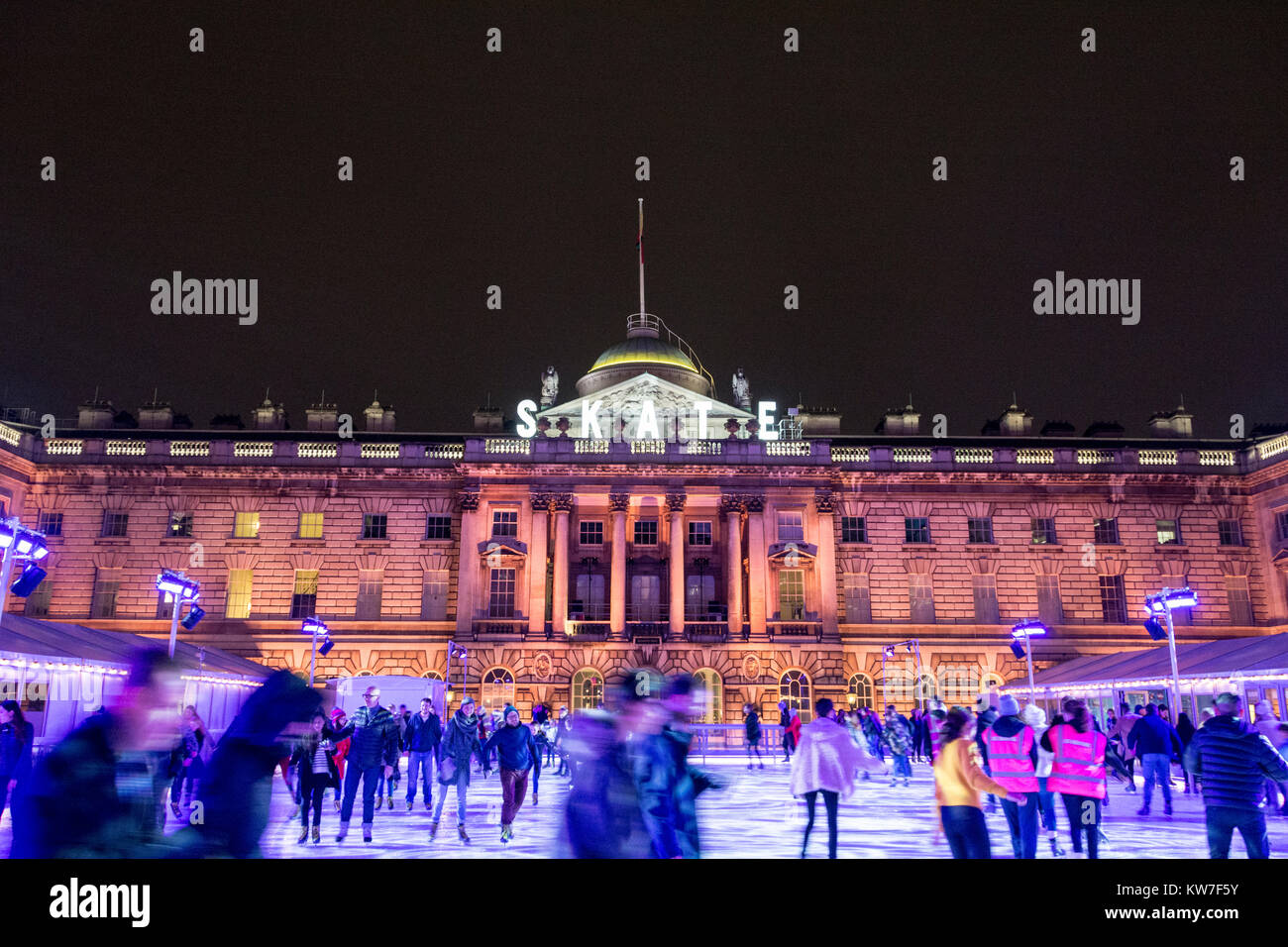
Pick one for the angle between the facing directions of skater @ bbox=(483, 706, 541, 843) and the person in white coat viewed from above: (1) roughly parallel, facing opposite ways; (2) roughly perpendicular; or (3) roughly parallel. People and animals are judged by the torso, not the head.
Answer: roughly parallel, facing opposite ways

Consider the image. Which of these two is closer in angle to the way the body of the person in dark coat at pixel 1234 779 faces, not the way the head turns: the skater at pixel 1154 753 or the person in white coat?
the skater

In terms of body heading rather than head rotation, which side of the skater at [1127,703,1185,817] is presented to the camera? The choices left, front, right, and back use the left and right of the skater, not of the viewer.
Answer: back

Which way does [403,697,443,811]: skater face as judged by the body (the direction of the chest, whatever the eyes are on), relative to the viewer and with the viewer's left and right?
facing the viewer

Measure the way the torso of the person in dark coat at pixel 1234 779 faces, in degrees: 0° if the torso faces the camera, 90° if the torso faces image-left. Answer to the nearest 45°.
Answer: approximately 180°

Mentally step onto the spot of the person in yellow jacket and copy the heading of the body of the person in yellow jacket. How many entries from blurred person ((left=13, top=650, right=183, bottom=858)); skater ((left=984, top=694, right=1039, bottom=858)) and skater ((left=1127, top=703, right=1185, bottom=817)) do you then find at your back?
1

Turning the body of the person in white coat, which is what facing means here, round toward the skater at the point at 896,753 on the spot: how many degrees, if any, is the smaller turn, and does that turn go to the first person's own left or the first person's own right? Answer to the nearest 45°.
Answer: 0° — they already face them

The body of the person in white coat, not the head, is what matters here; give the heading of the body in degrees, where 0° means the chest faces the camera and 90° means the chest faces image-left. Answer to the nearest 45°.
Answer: approximately 180°

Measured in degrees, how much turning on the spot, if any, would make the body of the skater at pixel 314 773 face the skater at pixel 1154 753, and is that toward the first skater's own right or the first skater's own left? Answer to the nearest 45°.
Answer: approximately 90° to the first skater's own left

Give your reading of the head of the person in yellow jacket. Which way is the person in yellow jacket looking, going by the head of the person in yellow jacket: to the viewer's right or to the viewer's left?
to the viewer's right

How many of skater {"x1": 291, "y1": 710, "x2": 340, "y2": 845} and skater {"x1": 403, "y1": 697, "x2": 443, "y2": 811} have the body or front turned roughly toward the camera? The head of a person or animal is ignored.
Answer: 2

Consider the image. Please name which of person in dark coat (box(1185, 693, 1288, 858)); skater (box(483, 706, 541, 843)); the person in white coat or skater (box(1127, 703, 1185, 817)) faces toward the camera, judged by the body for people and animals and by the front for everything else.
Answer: skater (box(483, 706, 541, 843))

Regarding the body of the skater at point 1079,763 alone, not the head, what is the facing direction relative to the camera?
away from the camera

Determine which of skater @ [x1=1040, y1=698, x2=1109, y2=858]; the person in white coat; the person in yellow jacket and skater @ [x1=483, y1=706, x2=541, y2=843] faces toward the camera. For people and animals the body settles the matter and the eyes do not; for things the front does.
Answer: skater @ [x1=483, y1=706, x2=541, y2=843]

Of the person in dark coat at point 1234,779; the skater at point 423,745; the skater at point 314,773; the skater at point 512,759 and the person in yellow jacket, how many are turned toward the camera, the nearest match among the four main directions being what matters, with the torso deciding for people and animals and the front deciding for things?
3
